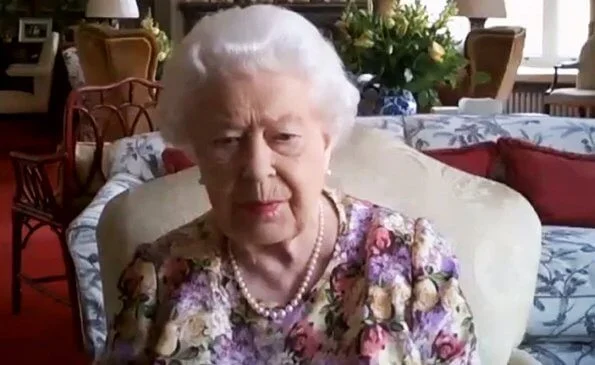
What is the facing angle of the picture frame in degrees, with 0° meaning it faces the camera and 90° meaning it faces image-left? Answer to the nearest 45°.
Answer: approximately 0°

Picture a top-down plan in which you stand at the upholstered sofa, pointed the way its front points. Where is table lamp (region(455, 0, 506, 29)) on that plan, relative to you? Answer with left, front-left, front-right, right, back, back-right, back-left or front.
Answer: back

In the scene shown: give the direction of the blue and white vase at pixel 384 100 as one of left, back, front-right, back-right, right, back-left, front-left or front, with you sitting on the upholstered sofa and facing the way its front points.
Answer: back

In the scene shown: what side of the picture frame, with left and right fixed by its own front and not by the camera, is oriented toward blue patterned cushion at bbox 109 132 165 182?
front

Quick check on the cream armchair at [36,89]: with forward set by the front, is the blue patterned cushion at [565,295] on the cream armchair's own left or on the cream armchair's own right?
on the cream armchair's own left
